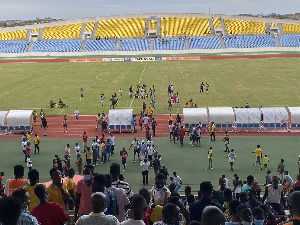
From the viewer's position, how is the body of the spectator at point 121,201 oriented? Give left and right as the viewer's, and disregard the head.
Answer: facing away from the viewer

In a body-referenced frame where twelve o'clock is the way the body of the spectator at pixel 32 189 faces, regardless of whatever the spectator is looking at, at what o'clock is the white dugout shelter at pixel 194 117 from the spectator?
The white dugout shelter is roughly at 1 o'clock from the spectator.

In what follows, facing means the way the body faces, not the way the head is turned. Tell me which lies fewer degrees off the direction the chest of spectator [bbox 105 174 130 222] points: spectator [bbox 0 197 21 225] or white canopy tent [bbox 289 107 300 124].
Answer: the white canopy tent

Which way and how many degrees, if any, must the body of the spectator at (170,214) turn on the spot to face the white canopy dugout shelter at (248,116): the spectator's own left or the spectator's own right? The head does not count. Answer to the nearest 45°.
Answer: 0° — they already face it

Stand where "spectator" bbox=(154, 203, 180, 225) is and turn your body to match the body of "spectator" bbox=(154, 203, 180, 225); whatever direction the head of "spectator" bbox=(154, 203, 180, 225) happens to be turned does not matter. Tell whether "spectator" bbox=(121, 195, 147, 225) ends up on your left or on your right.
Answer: on your left

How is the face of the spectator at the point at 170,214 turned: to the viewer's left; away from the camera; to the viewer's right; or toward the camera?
away from the camera

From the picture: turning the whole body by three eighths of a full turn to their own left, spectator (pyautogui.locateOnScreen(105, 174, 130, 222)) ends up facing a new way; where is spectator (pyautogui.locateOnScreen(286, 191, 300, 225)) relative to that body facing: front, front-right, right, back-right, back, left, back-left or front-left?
left

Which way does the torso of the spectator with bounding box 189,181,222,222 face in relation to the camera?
away from the camera

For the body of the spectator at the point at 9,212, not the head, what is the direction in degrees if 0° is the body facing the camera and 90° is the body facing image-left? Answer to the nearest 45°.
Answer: approximately 180°

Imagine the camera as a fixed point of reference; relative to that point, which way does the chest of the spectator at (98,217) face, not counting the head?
away from the camera

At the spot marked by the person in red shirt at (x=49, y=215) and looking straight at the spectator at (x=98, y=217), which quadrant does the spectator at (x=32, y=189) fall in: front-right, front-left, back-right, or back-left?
back-left

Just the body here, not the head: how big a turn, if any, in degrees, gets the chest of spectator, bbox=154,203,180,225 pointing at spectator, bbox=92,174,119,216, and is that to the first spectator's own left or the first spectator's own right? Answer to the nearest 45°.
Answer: approximately 45° to the first spectator's own left

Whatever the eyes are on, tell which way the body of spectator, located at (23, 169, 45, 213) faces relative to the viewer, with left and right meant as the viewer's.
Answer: facing away from the viewer
